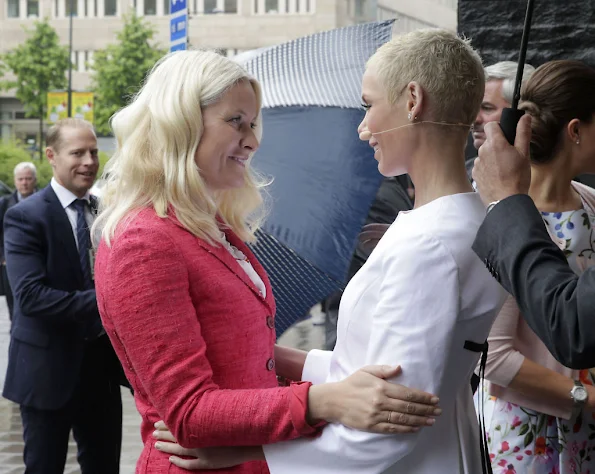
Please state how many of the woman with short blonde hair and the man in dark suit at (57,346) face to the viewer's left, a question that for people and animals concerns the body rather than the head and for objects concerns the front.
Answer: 1

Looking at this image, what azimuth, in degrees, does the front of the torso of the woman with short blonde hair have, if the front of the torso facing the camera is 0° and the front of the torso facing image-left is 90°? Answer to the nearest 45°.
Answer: approximately 90°

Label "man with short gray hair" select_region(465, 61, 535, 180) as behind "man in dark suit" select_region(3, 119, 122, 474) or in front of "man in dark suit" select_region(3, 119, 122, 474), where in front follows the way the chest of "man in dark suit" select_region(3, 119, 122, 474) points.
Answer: in front

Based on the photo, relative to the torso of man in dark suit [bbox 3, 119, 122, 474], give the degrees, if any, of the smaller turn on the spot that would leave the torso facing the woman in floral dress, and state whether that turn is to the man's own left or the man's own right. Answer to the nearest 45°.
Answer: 0° — they already face them

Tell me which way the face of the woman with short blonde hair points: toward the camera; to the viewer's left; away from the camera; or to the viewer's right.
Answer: to the viewer's left

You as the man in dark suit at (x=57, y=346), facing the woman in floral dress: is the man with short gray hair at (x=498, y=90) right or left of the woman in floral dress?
left

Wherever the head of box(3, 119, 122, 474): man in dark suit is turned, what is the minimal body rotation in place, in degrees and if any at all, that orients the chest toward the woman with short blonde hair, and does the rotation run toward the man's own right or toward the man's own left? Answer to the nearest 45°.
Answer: approximately 45° to the man's own right

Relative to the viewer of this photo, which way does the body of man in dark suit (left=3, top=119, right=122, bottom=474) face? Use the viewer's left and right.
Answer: facing the viewer and to the right of the viewer

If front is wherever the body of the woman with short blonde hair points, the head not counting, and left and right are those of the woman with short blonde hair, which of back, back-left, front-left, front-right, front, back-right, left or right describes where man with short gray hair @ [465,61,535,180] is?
right

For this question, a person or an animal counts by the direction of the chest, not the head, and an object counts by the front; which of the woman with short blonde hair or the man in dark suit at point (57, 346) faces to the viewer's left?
the woman with short blonde hair
